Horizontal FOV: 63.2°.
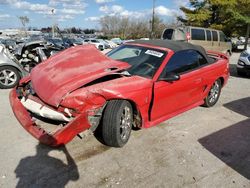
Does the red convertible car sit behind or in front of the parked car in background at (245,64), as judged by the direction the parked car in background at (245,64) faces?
in front

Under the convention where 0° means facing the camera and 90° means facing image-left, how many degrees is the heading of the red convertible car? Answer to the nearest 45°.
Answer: approximately 45°

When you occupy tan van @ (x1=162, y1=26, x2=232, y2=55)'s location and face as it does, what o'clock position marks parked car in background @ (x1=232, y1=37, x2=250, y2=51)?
The parked car in background is roughly at 11 o'clock from the tan van.

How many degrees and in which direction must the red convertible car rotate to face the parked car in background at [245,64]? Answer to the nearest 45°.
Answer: approximately 180°

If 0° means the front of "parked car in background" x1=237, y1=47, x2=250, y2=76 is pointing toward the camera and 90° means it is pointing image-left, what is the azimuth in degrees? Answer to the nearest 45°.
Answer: approximately 45°

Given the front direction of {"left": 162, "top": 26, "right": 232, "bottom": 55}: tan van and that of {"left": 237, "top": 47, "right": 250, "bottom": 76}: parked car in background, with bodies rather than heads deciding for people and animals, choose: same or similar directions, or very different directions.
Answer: very different directions

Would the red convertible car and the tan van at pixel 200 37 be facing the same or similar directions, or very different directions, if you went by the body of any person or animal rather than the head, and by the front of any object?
very different directions

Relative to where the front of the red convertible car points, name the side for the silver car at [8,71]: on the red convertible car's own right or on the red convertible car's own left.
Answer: on the red convertible car's own right

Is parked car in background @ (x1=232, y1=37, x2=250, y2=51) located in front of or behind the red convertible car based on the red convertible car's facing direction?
behind

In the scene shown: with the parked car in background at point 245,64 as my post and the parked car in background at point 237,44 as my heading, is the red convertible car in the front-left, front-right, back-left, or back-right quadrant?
back-left
